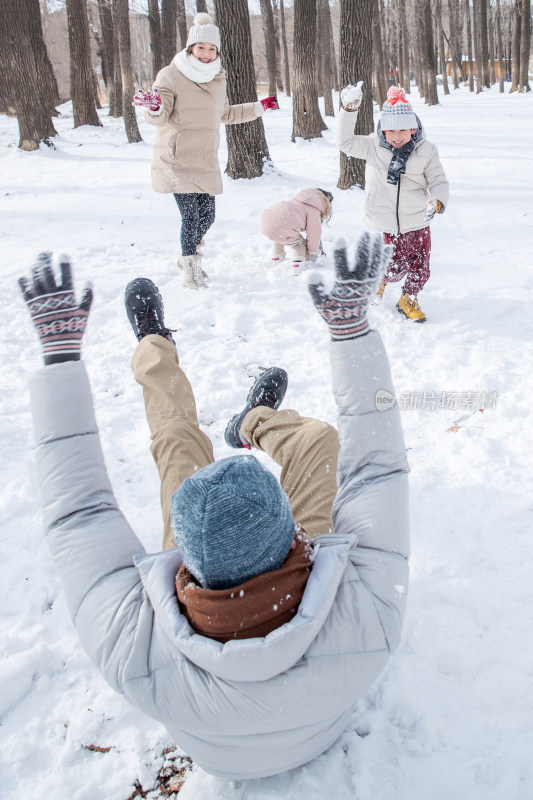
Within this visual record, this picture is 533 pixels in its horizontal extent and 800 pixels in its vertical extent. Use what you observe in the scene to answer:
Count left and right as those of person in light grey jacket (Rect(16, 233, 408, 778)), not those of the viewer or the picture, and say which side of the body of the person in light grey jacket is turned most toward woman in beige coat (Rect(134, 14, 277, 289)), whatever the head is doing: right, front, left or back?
front

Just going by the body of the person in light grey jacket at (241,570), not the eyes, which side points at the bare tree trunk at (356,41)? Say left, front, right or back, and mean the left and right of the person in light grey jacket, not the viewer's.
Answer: front

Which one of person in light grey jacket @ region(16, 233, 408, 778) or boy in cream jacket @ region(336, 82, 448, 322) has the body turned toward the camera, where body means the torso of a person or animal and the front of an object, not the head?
the boy in cream jacket

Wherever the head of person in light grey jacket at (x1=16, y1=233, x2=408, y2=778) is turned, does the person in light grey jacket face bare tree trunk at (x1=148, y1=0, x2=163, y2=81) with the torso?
yes

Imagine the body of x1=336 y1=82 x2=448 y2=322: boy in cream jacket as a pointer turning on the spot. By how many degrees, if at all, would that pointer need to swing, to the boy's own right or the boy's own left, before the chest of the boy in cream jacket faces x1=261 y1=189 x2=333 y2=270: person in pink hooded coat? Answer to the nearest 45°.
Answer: approximately 135° to the boy's own right

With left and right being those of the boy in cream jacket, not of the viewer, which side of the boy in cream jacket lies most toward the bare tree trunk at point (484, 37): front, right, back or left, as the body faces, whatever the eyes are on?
back

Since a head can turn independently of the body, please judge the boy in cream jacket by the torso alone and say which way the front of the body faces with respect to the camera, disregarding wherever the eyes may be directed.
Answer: toward the camera

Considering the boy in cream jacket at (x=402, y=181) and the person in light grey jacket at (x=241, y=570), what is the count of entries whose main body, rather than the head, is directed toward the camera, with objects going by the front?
1

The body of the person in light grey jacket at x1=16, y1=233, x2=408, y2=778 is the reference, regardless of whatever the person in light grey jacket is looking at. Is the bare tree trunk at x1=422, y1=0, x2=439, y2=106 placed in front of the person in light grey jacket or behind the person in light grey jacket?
in front

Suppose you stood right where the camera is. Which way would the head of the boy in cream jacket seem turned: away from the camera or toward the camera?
toward the camera

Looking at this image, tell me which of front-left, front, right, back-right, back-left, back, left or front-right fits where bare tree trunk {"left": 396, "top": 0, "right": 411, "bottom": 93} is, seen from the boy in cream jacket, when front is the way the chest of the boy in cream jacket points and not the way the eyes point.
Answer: back

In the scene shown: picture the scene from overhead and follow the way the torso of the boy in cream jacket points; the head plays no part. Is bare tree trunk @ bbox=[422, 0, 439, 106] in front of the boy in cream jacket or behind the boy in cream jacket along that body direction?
behind

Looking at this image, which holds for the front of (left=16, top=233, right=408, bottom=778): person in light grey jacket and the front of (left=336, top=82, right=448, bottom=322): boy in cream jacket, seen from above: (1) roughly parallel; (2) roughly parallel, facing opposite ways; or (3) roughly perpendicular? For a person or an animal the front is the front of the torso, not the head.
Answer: roughly parallel, facing opposite ways

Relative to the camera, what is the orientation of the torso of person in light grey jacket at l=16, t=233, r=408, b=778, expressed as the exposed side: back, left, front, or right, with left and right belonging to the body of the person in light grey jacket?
back
